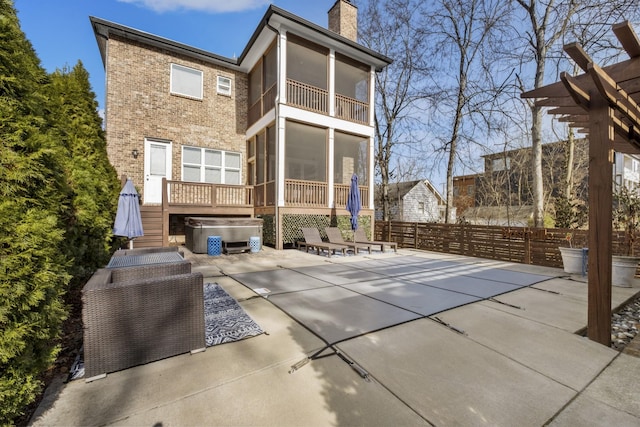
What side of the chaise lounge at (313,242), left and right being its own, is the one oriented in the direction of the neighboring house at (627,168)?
left

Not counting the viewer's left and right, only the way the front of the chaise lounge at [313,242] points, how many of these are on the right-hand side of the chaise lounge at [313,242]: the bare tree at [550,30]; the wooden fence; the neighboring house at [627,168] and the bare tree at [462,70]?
0

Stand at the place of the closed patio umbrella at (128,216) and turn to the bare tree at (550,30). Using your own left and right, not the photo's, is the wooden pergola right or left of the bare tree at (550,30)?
right

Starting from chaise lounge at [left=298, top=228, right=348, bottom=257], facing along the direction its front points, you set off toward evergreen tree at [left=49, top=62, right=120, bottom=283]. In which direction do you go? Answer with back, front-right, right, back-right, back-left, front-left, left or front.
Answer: right

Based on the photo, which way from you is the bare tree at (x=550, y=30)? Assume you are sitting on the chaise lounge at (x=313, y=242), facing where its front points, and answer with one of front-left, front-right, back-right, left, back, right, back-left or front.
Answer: front-left

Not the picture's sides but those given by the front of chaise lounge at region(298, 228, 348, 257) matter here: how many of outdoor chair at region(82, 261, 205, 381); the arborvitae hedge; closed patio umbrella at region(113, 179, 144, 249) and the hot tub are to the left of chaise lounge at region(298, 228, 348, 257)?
0

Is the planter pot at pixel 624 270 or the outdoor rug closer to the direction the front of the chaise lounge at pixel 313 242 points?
the planter pot

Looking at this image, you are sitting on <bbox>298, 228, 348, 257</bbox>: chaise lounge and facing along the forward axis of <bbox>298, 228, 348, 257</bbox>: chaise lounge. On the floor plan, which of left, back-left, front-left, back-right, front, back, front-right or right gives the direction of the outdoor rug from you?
front-right

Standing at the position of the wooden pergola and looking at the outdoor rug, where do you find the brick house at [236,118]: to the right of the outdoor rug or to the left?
right

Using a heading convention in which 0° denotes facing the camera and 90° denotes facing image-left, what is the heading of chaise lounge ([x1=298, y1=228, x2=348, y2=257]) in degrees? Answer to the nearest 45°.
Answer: approximately 315°
